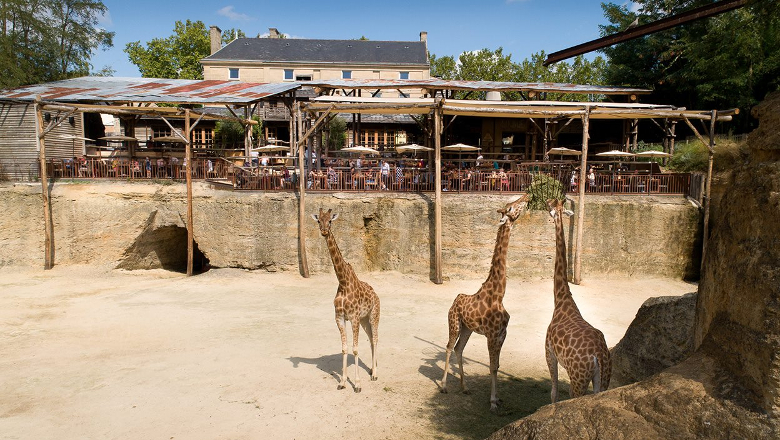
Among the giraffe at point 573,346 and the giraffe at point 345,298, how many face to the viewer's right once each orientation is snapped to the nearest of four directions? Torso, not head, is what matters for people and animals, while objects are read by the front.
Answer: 0

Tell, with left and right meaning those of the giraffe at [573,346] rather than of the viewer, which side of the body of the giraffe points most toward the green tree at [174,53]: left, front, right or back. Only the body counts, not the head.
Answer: front

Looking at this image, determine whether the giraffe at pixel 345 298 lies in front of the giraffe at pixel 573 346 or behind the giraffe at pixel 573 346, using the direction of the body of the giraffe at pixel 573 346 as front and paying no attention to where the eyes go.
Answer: in front

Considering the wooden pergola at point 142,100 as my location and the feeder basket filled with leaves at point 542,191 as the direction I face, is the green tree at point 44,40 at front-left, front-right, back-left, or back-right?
back-left
